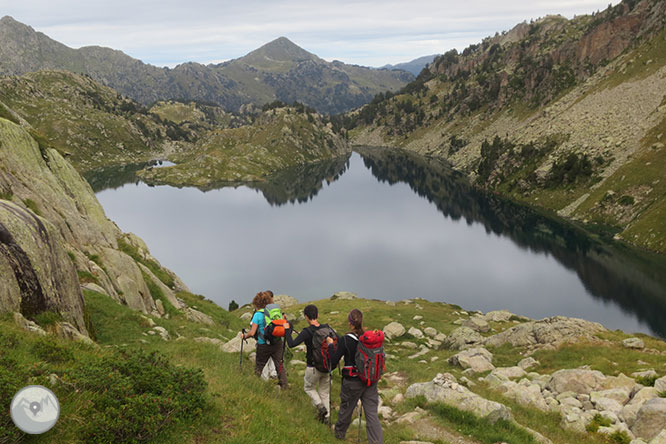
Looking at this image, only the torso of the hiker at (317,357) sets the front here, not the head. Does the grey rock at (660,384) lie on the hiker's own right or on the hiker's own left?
on the hiker's own right

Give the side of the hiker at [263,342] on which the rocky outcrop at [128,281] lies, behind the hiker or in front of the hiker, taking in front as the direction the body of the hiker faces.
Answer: in front

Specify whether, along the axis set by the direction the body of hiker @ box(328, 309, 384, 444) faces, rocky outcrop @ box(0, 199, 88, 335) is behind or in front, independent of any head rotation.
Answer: in front

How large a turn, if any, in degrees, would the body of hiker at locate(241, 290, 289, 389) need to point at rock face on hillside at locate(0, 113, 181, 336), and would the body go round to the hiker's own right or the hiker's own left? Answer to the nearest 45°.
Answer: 0° — they already face it

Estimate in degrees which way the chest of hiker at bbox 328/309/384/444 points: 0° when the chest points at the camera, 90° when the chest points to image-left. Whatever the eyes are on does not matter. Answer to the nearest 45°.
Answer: approximately 135°

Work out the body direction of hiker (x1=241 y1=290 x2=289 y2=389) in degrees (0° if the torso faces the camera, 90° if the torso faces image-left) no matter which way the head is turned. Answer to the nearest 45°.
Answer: approximately 135°

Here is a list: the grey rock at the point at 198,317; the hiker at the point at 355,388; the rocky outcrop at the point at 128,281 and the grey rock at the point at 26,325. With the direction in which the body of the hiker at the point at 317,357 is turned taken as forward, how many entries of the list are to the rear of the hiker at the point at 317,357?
1

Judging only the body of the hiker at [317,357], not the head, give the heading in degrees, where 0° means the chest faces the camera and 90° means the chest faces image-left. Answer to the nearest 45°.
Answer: approximately 135°

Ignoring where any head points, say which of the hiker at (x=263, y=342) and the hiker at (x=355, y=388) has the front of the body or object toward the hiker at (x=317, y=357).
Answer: the hiker at (x=355, y=388)

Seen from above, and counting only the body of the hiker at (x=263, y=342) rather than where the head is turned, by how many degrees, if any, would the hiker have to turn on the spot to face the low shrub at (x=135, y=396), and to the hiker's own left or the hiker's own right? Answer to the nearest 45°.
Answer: approximately 90° to the hiker's own left
